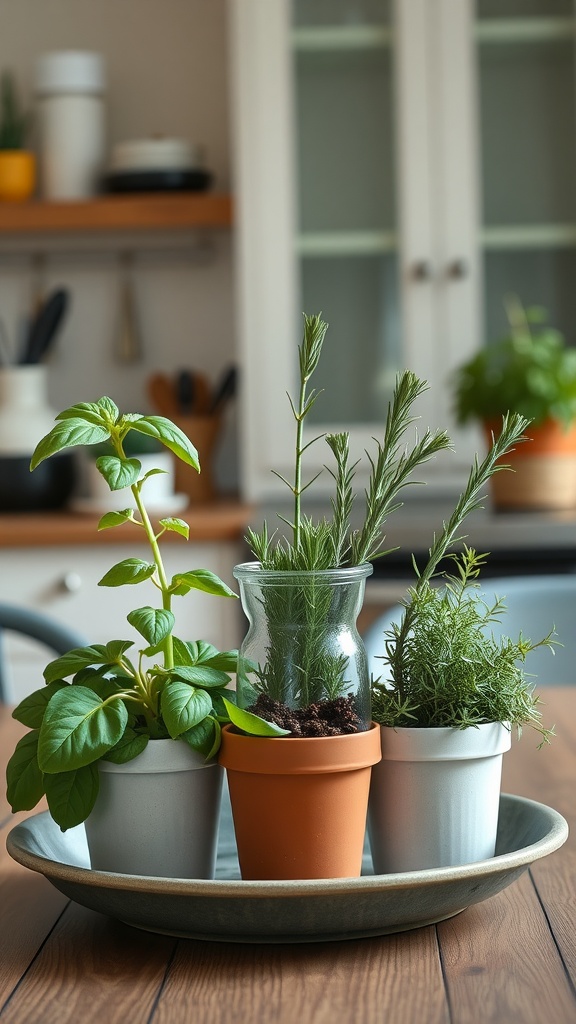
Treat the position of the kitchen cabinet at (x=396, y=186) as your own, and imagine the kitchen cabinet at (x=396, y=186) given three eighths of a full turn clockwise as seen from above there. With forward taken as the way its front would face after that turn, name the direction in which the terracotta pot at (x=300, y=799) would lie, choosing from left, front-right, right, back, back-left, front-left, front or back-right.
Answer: back-left

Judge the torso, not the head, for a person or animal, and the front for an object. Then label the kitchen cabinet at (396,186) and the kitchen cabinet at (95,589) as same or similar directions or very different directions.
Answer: same or similar directions

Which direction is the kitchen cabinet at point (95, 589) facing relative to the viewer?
toward the camera

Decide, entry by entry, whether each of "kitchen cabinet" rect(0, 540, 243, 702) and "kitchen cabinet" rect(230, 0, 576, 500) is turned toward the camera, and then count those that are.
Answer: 2

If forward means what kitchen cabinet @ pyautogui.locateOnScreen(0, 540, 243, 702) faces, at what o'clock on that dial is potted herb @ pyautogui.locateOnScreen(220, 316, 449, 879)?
The potted herb is roughly at 12 o'clock from the kitchen cabinet.

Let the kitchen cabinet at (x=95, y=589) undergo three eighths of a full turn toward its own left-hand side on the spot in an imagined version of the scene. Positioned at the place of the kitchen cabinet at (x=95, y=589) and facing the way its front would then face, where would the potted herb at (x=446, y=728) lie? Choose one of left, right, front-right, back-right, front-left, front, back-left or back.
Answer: back-right

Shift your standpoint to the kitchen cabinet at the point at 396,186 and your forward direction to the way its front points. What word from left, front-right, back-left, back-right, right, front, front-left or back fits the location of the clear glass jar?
front

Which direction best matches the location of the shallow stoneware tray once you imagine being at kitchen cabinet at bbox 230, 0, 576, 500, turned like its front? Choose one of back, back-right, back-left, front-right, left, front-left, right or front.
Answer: front

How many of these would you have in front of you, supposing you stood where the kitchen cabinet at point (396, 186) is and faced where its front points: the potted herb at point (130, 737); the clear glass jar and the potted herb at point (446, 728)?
3

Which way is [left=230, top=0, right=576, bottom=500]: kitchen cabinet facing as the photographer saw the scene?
facing the viewer

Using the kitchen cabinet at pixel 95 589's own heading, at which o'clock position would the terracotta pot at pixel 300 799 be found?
The terracotta pot is roughly at 12 o'clock from the kitchen cabinet.

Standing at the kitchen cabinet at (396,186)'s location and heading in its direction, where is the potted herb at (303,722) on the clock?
The potted herb is roughly at 12 o'clock from the kitchen cabinet.

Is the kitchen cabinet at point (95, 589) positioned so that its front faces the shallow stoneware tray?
yes

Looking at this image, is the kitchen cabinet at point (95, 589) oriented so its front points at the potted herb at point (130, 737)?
yes
